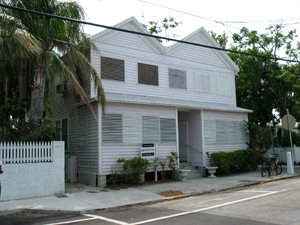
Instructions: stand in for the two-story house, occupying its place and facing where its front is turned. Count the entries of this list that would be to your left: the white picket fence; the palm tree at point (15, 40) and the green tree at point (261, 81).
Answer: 1

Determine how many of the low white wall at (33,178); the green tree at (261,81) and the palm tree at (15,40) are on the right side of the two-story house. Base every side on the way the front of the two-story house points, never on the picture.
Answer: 2

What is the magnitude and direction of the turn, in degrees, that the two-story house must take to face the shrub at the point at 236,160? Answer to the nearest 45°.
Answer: approximately 45° to its left

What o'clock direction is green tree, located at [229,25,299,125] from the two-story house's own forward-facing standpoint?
The green tree is roughly at 9 o'clock from the two-story house.

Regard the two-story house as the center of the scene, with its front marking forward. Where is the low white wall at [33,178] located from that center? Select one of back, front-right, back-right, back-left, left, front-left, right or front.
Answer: right

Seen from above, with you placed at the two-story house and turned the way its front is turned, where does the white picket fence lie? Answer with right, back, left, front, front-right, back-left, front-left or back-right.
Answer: right

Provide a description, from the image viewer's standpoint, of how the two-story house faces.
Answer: facing the viewer and to the right of the viewer

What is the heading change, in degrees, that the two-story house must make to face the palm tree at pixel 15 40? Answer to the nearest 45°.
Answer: approximately 90° to its right
